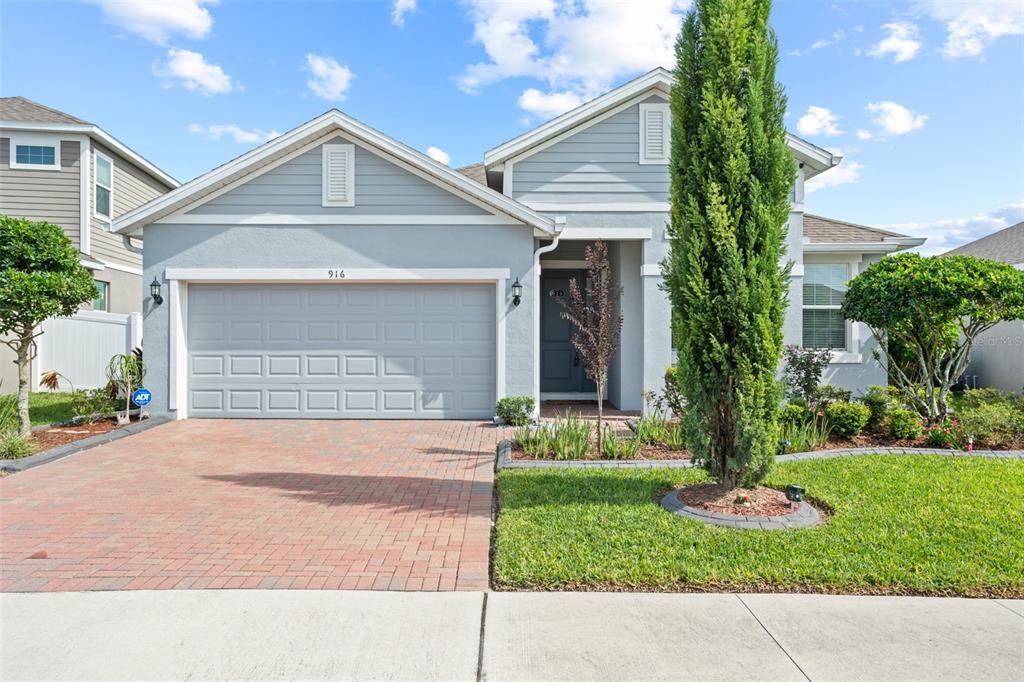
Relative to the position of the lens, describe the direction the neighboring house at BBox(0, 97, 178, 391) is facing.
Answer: facing the viewer

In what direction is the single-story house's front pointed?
toward the camera

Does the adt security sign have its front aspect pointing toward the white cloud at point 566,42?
no

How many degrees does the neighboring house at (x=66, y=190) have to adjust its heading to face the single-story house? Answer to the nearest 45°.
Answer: approximately 45° to its left

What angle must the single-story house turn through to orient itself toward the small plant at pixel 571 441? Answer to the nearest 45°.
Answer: approximately 45° to its left

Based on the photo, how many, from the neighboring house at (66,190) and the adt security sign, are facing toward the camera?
2

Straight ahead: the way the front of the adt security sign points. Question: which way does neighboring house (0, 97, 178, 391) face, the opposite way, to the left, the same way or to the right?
the same way

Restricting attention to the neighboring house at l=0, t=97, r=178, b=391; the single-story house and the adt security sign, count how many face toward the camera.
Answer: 3

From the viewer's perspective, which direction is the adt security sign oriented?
toward the camera

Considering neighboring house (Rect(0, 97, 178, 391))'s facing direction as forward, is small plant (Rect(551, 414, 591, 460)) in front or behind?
in front
